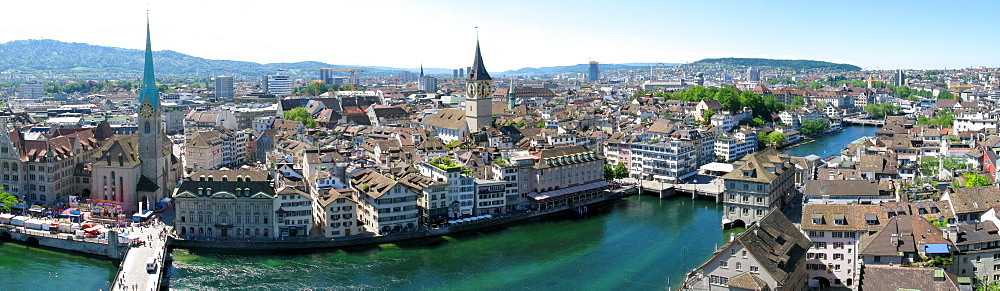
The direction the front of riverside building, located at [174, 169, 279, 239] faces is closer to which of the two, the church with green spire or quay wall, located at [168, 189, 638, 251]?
the quay wall

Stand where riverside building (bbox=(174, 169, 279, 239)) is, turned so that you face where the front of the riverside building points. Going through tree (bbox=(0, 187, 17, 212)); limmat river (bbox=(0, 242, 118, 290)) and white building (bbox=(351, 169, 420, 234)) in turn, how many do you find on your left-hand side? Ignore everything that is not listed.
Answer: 1

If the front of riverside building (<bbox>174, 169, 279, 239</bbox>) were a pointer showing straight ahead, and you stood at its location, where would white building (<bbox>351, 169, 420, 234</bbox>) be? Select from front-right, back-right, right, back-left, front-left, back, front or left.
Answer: left

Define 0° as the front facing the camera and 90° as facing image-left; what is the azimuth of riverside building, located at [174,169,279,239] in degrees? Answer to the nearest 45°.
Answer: approximately 0°

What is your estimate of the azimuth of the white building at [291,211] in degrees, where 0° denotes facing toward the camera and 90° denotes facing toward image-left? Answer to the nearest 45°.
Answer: approximately 0°

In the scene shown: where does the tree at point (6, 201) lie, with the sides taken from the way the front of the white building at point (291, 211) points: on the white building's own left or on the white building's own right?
on the white building's own right

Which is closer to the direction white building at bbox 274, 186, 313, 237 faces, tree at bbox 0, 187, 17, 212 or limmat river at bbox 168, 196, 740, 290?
the limmat river

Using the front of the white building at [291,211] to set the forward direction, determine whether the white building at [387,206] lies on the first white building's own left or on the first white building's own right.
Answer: on the first white building's own left

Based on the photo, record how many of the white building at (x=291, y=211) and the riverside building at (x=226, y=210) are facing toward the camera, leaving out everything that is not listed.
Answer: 2

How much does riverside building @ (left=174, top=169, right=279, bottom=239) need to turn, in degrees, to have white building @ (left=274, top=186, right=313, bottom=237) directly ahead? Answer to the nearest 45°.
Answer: approximately 90° to its left
